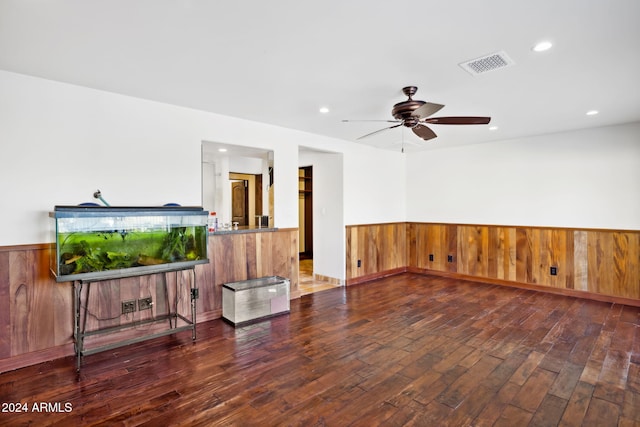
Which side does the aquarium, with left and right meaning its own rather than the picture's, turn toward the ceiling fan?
left

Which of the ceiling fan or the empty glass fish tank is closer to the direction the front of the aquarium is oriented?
the ceiling fan

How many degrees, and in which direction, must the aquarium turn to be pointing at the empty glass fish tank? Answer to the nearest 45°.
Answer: approximately 90° to its left

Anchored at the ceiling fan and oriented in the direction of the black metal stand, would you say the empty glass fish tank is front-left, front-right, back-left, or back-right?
front-right

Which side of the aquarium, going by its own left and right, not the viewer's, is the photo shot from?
front
